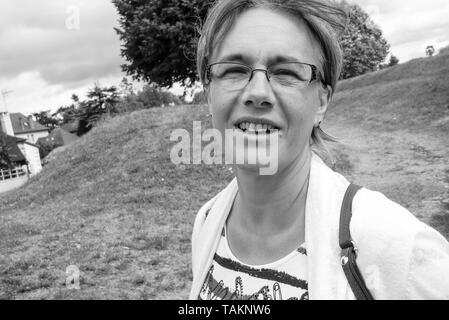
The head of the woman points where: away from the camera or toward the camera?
toward the camera

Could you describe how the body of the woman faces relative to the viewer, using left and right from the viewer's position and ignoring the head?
facing the viewer and to the left of the viewer

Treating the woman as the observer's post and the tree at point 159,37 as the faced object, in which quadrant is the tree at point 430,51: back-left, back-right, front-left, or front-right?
front-right

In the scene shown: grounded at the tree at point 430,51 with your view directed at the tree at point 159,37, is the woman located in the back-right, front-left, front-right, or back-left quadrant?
front-left

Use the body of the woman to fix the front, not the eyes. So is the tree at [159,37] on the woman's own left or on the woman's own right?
on the woman's own right

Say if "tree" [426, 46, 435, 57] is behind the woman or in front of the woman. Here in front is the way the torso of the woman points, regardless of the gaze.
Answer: behind
